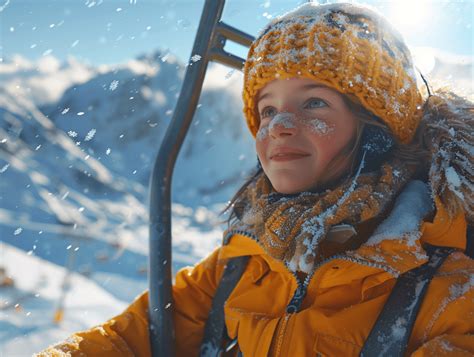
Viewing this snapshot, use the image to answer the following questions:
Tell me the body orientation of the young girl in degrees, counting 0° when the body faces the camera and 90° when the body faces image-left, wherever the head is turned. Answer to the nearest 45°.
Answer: approximately 45°

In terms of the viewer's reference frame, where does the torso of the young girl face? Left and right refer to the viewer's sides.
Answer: facing the viewer and to the left of the viewer
